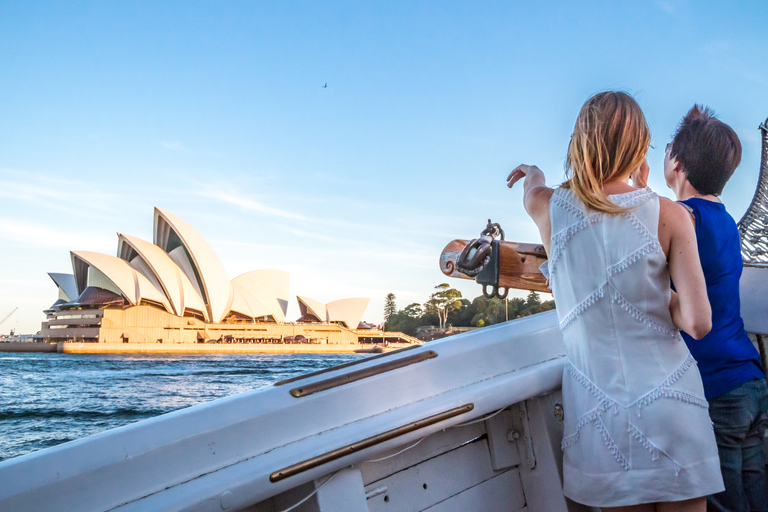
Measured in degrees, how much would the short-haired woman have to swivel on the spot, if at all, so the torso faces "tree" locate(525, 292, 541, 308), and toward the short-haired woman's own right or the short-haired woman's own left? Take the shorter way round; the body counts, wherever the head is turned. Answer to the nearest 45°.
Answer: approximately 45° to the short-haired woman's own right

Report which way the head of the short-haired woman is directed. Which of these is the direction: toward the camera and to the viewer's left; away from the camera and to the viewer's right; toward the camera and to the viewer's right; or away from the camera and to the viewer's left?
away from the camera and to the viewer's left

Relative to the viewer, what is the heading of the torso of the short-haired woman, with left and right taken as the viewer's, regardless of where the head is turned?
facing away from the viewer and to the left of the viewer

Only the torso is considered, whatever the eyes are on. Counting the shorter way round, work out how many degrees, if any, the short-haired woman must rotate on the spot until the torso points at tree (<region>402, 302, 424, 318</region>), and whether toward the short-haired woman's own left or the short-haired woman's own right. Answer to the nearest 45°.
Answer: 0° — they already face it

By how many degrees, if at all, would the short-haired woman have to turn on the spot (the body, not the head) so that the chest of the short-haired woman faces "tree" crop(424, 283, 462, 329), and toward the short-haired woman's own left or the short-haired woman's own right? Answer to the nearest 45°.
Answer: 0° — they already face it
